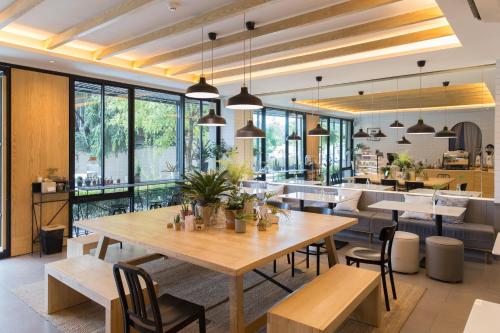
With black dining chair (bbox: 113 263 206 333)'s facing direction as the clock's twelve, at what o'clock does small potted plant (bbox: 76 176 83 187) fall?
The small potted plant is roughly at 10 o'clock from the black dining chair.

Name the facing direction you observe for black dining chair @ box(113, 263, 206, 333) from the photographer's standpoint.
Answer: facing away from the viewer and to the right of the viewer

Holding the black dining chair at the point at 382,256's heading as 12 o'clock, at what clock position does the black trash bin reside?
The black trash bin is roughly at 12 o'clock from the black dining chair.

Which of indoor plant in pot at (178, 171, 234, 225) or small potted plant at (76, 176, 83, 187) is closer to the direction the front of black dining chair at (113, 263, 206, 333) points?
the indoor plant in pot

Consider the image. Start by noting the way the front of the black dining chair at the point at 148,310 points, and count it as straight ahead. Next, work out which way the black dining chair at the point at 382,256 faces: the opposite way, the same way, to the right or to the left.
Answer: to the left

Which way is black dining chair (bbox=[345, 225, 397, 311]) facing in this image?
to the viewer's left

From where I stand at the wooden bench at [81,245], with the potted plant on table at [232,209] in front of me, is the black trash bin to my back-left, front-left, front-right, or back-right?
back-left

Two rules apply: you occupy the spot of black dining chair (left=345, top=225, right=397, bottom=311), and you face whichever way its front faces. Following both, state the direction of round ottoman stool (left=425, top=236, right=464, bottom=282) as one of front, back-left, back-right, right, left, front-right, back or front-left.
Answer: back-right

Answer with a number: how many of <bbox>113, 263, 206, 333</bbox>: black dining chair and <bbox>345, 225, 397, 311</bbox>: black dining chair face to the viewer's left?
1
